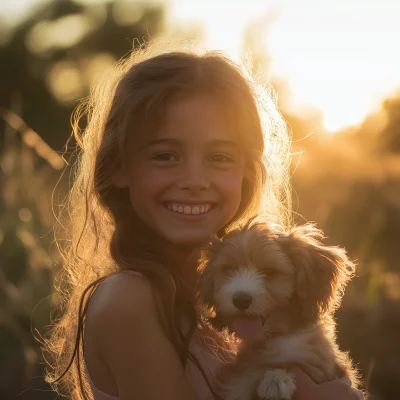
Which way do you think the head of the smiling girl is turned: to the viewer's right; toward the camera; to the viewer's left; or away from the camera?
toward the camera

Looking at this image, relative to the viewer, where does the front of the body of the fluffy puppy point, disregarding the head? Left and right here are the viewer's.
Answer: facing the viewer and to the left of the viewer
